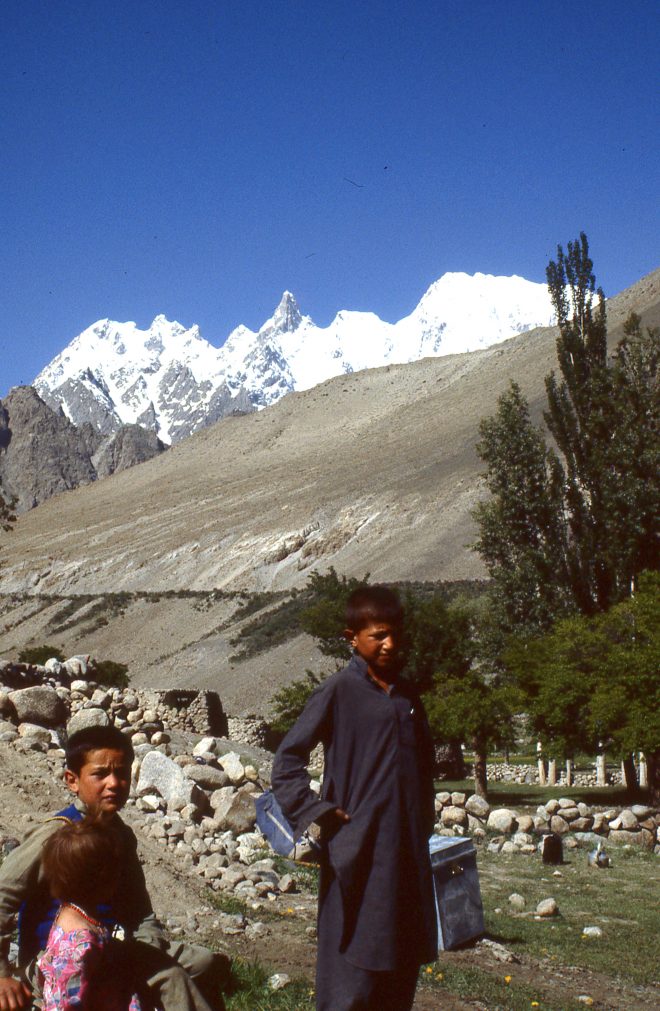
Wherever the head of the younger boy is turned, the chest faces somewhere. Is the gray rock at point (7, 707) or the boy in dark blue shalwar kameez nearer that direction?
the boy in dark blue shalwar kameez

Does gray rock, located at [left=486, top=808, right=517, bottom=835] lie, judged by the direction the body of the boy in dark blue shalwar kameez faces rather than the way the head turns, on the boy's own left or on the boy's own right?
on the boy's own left

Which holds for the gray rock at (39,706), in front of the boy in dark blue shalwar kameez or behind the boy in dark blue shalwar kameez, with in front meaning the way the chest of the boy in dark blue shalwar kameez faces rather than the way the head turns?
behind

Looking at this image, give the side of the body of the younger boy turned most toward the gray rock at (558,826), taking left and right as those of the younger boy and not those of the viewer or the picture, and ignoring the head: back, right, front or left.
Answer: left

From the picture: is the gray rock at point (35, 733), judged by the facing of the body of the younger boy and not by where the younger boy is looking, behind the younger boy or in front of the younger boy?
behind

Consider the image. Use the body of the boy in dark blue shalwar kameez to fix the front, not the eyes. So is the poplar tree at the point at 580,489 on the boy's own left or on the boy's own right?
on the boy's own left

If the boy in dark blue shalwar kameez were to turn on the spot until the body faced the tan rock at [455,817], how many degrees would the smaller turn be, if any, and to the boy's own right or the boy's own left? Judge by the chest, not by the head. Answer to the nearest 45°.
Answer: approximately 135° to the boy's own left

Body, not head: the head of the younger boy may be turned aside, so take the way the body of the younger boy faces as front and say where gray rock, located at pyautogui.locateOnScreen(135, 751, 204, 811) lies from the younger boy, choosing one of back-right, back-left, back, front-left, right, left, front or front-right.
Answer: back-left

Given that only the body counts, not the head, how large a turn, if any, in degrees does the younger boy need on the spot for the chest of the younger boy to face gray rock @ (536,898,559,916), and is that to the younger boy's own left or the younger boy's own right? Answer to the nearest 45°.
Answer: approximately 90° to the younger boy's own left

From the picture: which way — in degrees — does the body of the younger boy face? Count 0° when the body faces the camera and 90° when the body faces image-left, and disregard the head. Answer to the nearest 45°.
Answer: approximately 315°
